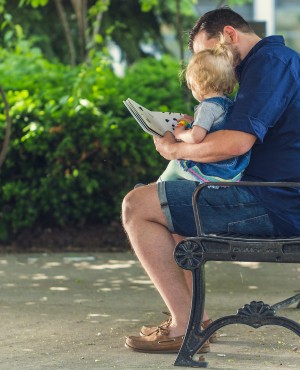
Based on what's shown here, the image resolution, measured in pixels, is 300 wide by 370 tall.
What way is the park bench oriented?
to the viewer's left

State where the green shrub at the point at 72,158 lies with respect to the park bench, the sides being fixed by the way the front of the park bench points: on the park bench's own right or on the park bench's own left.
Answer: on the park bench's own right

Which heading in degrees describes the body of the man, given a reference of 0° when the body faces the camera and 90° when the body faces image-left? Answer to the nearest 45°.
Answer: approximately 90°
